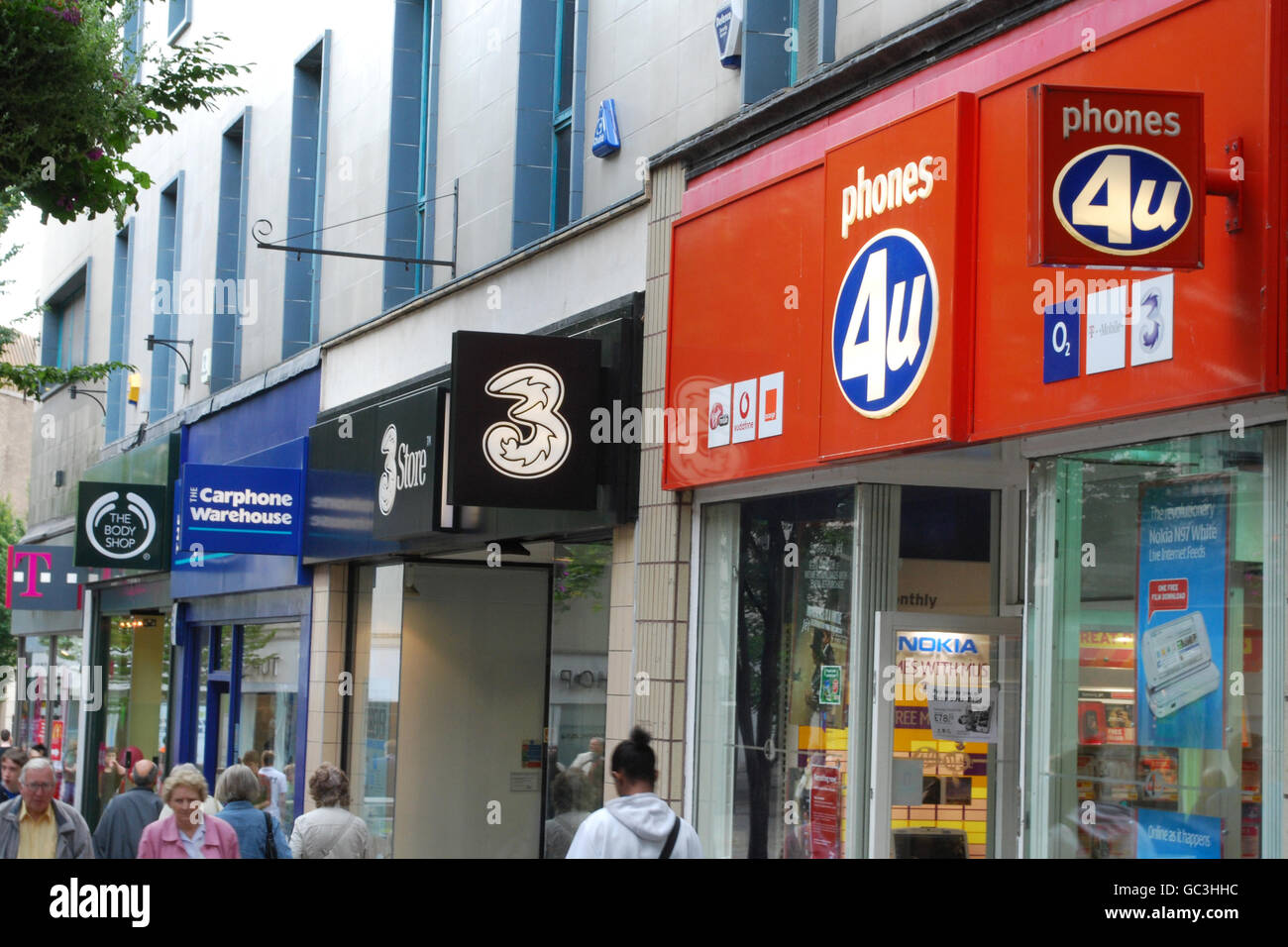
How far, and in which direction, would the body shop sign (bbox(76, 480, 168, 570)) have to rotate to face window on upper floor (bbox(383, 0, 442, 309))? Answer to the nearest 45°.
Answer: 0° — it already faces it

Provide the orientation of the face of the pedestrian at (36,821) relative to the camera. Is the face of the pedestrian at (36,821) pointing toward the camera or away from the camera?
toward the camera

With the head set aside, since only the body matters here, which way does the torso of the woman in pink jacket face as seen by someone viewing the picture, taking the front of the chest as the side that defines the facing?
toward the camera

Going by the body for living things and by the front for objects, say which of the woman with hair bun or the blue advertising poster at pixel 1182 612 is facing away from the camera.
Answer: the woman with hair bun

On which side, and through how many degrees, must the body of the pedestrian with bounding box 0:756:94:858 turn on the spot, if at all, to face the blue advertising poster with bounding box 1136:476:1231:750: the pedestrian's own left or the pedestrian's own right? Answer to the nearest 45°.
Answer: approximately 45° to the pedestrian's own left

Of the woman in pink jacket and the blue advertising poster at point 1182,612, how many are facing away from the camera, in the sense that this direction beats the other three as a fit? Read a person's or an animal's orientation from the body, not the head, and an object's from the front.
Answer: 0

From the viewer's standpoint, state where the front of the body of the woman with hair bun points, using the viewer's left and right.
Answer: facing away from the viewer

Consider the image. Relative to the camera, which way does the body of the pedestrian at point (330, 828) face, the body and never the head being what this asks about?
away from the camera

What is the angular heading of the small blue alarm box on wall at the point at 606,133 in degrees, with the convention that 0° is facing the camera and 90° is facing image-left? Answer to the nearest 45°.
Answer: approximately 45°

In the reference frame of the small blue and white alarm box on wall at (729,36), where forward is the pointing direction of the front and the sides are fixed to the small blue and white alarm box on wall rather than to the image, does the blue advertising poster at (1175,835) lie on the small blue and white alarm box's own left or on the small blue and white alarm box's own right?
on the small blue and white alarm box's own left

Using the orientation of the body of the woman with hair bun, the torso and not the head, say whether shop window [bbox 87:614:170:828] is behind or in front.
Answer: in front

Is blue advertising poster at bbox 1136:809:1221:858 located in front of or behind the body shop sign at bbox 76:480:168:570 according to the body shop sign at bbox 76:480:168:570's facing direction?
in front

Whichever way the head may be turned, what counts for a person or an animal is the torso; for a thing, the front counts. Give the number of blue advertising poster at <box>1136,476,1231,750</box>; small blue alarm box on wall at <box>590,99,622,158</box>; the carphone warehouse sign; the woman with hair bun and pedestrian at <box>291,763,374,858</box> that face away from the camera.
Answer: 2

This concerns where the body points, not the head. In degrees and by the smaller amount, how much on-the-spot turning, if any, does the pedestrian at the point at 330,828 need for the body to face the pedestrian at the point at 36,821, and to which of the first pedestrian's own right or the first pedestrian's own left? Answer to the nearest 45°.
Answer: approximately 135° to the first pedestrian's own left
